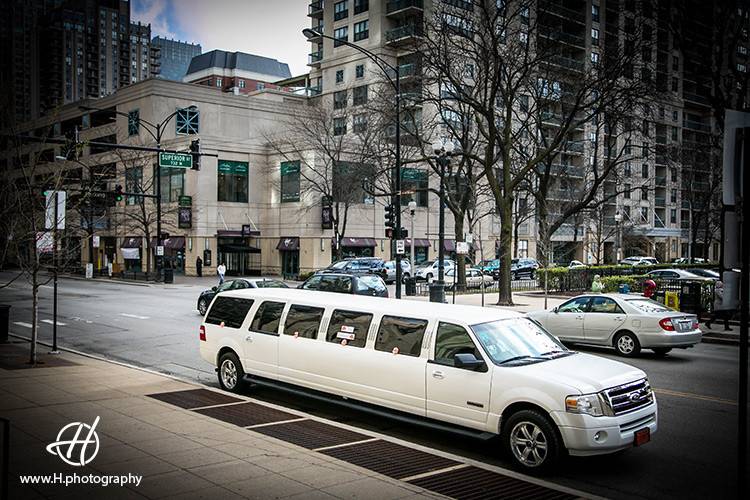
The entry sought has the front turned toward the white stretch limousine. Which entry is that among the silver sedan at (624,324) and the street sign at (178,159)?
the street sign

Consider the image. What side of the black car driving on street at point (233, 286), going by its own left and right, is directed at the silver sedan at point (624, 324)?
back

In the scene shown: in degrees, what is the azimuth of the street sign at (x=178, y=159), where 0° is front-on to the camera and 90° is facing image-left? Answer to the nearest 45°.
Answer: approximately 0°

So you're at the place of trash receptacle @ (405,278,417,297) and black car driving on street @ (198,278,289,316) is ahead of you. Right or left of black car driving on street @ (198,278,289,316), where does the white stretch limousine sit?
left

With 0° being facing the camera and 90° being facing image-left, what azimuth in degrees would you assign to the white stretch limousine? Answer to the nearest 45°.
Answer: approximately 315°

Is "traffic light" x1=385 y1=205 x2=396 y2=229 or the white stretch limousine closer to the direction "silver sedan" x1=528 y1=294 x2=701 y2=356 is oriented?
the traffic light

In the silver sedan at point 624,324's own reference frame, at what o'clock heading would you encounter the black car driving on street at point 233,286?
The black car driving on street is roughly at 11 o'clock from the silver sedan.

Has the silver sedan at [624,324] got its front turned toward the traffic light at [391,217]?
yes

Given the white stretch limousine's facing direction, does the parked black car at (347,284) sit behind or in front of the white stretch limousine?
behind

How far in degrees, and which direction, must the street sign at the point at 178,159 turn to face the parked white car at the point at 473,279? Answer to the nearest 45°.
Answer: approximately 135° to its left

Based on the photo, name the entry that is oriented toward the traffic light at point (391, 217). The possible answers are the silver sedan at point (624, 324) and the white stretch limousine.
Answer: the silver sedan

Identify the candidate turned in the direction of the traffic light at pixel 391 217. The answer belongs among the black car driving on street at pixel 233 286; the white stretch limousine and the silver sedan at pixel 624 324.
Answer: the silver sedan
